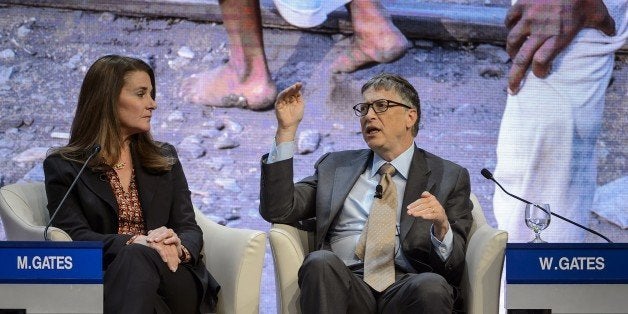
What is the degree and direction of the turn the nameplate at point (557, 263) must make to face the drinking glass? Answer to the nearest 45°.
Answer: approximately 180°

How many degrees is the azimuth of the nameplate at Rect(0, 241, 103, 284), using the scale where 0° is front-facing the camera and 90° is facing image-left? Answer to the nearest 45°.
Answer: approximately 0°

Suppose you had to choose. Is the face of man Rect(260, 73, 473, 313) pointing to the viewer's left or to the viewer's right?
to the viewer's left

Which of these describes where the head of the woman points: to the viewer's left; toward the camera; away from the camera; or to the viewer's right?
to the viewer's right

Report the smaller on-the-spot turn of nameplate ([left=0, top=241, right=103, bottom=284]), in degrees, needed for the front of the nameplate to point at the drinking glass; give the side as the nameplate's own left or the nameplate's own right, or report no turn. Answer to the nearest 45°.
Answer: approximately 90° to the nameplate's own left

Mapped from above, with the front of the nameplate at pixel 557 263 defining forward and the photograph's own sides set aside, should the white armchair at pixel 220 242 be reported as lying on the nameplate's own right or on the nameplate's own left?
on the nameplate's own right

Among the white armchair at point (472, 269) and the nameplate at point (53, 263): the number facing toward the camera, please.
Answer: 2

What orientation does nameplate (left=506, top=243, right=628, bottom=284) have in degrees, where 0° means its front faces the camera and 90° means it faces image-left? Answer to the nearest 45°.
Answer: approximately 0°

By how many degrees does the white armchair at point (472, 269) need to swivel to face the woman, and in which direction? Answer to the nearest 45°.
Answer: approximately 90° to its right

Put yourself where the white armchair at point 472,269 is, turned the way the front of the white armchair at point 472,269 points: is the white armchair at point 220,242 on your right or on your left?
on your right
